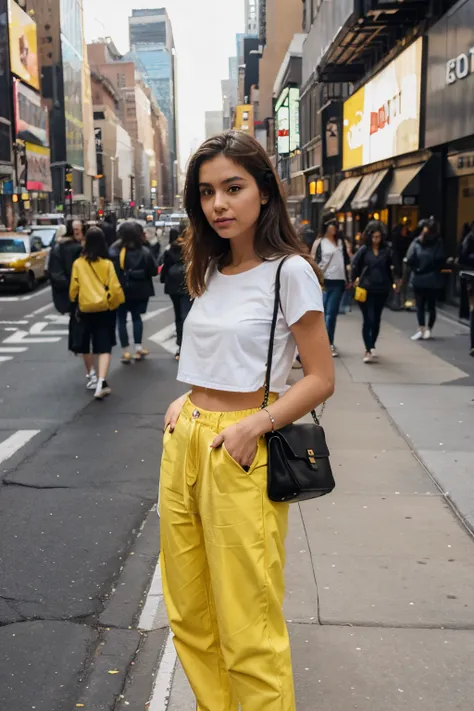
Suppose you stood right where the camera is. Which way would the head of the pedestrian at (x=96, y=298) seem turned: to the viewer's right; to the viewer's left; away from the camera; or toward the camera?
away from the camera

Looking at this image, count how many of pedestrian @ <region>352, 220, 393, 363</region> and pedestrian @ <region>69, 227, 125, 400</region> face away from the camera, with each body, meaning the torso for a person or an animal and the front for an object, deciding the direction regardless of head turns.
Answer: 1

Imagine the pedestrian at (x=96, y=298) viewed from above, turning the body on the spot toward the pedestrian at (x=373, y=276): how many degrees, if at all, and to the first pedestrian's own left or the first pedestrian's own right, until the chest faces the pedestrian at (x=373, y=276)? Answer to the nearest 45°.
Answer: approximately 90° to the first pedestrian's own right

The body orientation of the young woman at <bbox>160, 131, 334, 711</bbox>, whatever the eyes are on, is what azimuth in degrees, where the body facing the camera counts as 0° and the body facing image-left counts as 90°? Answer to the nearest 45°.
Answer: approximately 45°

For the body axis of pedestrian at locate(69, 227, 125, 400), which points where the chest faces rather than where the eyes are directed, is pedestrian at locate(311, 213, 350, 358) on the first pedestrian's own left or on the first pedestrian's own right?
on the first pedestrian's own right

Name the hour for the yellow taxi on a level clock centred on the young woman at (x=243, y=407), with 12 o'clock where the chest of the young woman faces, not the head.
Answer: The yellow taxi is roughly at 4 o'clock from the young woman.

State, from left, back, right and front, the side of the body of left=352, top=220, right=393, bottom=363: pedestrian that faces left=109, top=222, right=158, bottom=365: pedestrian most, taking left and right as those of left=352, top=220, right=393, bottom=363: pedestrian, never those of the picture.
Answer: right

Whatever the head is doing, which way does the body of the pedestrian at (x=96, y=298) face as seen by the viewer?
away from the camera

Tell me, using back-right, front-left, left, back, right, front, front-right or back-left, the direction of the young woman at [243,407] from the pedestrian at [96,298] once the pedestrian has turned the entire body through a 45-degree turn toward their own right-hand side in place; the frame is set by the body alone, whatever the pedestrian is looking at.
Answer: back-right

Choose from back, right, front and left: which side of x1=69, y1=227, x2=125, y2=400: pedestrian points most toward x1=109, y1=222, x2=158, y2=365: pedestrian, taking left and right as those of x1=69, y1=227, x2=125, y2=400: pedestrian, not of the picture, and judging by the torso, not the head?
front

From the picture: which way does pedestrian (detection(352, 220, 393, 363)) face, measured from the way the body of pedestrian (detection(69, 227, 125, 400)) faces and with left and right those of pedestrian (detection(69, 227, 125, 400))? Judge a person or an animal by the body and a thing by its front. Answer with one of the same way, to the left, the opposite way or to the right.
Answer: the opposite way

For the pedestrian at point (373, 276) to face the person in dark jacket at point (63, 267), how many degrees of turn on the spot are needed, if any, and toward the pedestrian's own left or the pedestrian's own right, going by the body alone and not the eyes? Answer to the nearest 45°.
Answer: approximately 45° to the pedestrian's own right

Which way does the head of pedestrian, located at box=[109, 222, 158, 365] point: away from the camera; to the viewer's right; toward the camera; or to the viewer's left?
away from the camera

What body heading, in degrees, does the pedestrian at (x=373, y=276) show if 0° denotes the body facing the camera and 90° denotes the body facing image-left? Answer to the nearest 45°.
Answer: approximately 0°
